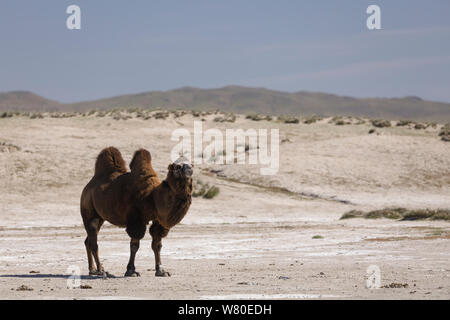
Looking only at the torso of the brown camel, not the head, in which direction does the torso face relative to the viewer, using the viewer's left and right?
facing the viewer and to the right of the viewer
